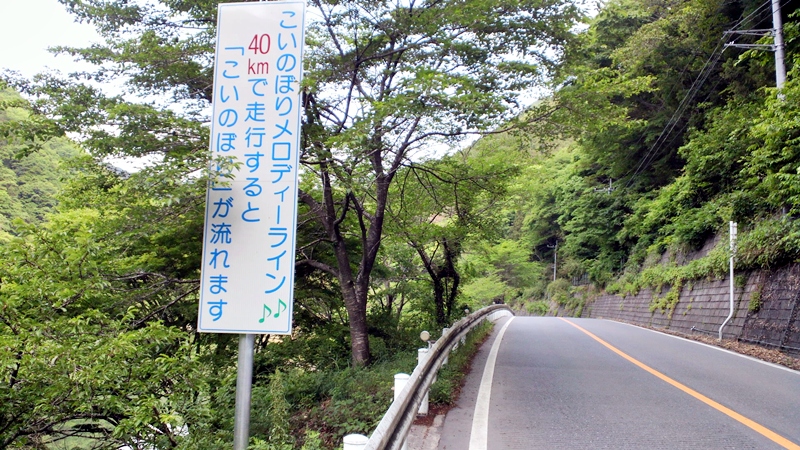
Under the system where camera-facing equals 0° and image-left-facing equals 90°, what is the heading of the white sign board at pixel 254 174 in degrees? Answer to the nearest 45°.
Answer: approximately 0°

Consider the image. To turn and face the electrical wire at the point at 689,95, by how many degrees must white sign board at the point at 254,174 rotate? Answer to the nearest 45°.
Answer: approximately 135° to its left

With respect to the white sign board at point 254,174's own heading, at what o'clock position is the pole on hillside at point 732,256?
The pole on hillside is roughly at 8 o'clock from the white sign board.

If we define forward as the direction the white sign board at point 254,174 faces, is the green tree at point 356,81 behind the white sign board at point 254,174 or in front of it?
behind

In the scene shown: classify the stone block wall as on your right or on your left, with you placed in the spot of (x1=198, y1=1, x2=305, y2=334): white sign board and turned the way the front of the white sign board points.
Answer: on your left
